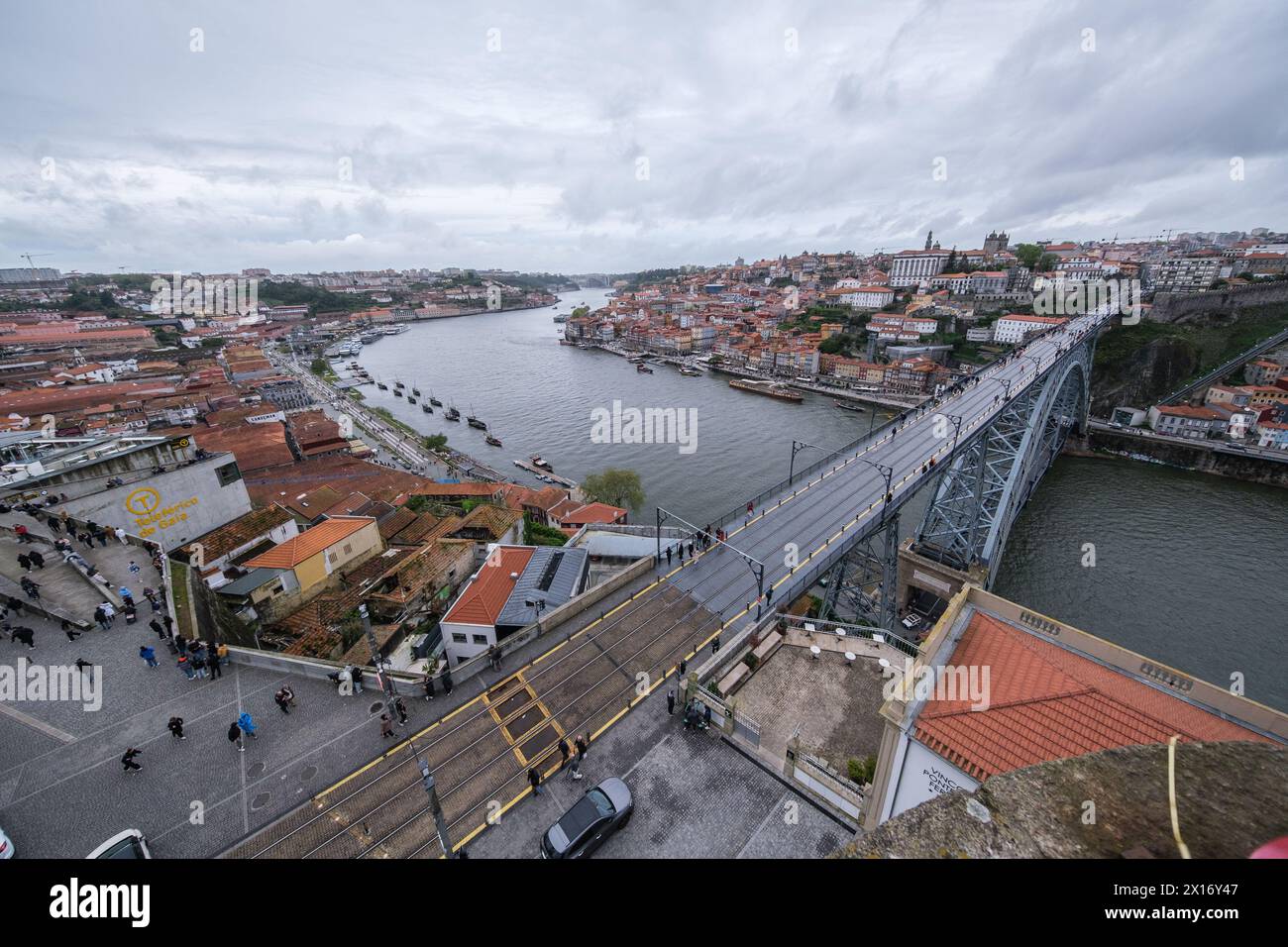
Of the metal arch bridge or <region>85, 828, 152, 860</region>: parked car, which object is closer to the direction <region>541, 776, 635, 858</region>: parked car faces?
the metal arch bridge

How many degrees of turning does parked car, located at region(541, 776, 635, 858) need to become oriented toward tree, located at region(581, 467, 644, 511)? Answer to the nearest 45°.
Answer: approximately 45° to its left

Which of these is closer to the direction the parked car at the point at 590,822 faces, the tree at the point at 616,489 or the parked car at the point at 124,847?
the tree

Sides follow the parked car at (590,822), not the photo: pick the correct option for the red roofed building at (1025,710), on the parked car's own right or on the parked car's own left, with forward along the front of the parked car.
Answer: on the parked car's own right
